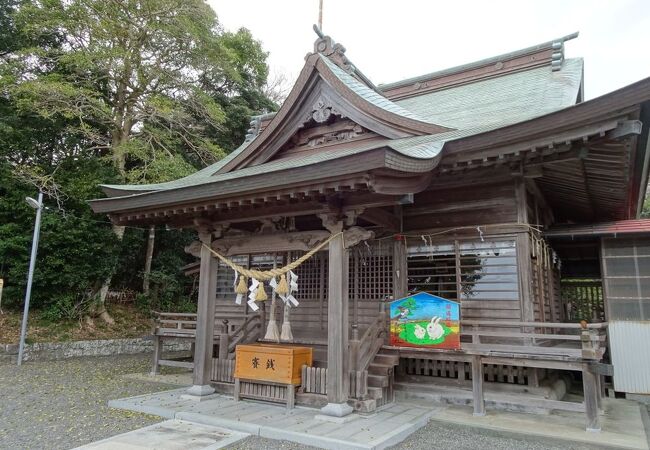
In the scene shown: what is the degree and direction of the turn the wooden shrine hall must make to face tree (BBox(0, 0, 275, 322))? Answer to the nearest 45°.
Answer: approximately 90° to its right

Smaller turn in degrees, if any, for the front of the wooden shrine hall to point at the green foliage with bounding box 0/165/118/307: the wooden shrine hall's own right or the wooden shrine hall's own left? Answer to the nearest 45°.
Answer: approximately 90° to the wooden shrine hall's own right

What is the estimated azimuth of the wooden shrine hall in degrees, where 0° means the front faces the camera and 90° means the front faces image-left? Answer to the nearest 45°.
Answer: approximately 45°
